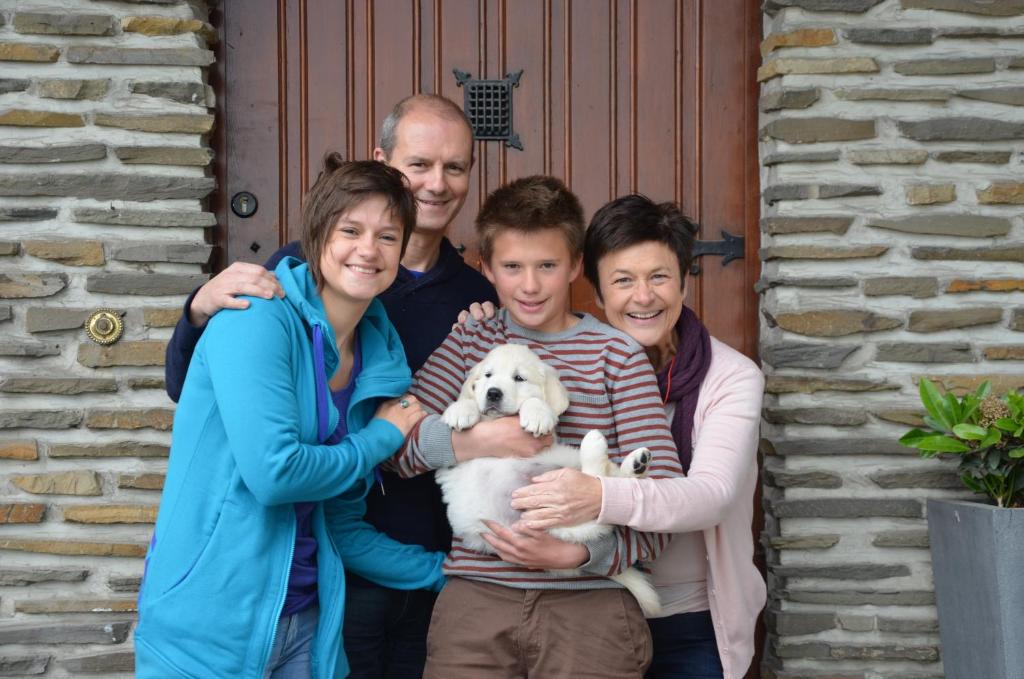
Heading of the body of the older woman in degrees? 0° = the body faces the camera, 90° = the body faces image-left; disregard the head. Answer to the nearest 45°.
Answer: approximately 45°

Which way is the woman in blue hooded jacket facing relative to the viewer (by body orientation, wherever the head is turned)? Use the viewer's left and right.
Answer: facing the viewer and to the right of the viewer

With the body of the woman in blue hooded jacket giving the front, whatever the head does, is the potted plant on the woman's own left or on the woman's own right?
on the woman's own left

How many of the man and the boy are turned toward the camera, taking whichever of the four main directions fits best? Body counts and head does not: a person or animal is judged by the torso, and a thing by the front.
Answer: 2

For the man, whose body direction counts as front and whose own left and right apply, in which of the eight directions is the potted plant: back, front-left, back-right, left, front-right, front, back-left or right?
left
